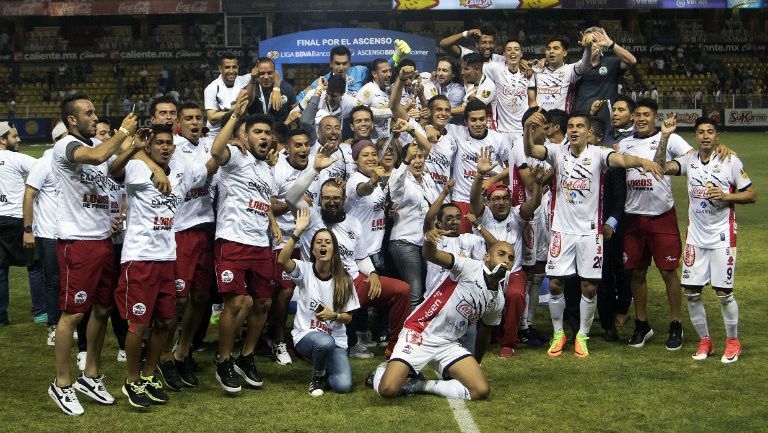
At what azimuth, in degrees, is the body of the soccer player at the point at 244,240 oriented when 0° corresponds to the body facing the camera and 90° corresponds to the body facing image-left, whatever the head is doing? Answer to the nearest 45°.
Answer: approximately 315°

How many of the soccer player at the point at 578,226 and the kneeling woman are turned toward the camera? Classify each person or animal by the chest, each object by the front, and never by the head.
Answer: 2

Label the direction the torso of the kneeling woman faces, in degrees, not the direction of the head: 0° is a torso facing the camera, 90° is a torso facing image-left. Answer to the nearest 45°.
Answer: approximately 0°

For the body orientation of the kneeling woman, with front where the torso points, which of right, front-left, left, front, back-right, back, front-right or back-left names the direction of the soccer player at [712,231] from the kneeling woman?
left

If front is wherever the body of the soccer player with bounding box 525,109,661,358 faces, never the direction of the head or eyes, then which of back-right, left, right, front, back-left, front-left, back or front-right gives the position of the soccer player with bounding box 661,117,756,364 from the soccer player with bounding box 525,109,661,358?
left

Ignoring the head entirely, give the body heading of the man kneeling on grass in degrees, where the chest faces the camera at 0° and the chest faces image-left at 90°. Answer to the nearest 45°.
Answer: approximately 315°

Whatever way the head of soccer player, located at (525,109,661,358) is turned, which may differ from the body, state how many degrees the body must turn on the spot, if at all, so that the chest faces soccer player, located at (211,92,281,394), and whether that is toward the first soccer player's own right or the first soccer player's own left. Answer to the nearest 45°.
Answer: approximately 45° to the first soccer player's own right

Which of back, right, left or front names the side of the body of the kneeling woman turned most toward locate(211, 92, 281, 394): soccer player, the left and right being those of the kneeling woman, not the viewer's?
right

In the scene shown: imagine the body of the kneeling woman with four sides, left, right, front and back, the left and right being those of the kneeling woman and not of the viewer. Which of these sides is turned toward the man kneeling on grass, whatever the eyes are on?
left

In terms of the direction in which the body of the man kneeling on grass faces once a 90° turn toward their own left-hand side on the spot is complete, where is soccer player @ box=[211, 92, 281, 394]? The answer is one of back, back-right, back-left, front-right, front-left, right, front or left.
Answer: back-left

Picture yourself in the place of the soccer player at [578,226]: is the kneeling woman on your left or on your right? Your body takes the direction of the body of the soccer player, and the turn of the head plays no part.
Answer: on your right
